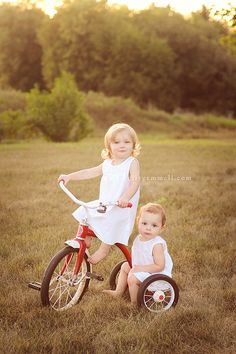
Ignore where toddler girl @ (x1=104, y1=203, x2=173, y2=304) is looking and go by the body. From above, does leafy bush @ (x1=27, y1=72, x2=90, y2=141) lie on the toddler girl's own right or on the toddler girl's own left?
on the toddler girl's own right

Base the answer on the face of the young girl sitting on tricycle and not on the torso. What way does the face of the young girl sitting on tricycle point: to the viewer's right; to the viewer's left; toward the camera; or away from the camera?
toward the camera

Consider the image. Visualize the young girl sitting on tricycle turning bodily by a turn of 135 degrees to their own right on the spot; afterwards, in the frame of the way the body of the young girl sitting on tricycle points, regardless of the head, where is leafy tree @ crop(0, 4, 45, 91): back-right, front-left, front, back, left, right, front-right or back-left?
front

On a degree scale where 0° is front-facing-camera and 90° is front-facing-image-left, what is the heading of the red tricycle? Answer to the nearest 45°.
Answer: approximately 45°

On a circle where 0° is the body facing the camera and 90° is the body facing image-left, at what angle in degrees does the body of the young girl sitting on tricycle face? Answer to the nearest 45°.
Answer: approximately 45°

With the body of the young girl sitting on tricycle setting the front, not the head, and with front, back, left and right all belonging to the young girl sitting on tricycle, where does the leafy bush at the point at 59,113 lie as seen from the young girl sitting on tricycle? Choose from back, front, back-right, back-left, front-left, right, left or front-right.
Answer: back-right

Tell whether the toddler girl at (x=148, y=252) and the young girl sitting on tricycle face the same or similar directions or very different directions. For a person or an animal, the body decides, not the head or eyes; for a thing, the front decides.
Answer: same or similar directions

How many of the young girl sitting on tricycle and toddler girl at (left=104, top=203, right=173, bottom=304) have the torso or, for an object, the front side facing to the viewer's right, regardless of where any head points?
0
